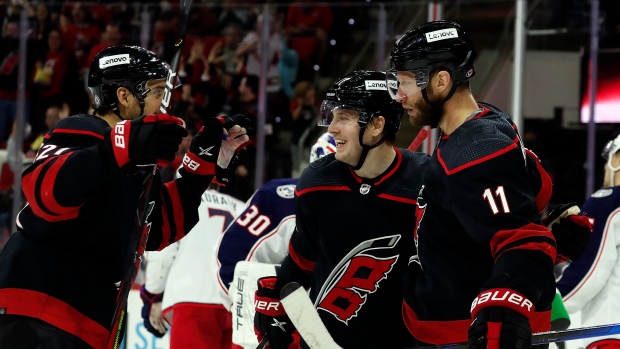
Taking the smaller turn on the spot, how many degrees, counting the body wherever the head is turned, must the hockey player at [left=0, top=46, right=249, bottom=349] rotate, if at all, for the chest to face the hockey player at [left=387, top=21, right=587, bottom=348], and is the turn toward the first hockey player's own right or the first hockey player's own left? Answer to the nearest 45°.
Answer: approximately 45° to the first hockey player's own right

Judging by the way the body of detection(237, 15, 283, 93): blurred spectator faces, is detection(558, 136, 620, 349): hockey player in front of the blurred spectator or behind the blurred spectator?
in front

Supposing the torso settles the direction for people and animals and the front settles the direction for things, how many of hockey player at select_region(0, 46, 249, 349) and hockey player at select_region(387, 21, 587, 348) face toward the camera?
0

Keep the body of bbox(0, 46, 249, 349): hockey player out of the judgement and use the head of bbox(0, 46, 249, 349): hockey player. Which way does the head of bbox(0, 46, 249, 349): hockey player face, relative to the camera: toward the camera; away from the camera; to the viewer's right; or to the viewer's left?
to the viewer's right

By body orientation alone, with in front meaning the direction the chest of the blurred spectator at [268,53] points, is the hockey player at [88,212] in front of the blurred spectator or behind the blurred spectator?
in front

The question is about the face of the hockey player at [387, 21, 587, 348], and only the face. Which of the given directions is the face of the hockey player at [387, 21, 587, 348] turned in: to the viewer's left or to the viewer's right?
to the viewer's left

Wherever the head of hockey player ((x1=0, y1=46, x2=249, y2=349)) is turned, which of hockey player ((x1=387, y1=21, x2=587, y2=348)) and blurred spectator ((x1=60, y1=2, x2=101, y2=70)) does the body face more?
the hockey player

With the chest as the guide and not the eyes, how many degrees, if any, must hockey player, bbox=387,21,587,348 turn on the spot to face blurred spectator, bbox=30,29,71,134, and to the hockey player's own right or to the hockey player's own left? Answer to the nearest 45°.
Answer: approximately 45° to the hockey player's own right

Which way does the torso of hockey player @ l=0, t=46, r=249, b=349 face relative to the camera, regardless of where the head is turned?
to the viewer's right

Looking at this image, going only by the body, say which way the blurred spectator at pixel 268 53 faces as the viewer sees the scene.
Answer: toward the camera

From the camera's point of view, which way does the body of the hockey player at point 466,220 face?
to the viewer's left

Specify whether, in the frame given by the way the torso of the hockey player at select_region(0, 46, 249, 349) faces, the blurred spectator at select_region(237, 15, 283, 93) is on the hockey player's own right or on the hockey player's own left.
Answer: on the hockey player's own left

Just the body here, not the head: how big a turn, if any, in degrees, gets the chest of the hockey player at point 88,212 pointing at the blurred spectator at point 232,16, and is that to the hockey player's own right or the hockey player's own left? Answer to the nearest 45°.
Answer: approximately 90° to the hockey player's own left

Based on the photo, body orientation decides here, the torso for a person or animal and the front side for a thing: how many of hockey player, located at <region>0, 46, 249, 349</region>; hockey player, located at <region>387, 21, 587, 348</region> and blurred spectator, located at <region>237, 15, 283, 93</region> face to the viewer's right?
1

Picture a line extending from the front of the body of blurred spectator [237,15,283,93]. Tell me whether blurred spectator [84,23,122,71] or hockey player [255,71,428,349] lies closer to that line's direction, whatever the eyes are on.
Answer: the hockey player

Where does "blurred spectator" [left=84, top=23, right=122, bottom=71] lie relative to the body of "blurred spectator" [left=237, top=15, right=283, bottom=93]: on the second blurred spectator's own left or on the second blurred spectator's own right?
on the second blurred spectator's own right
